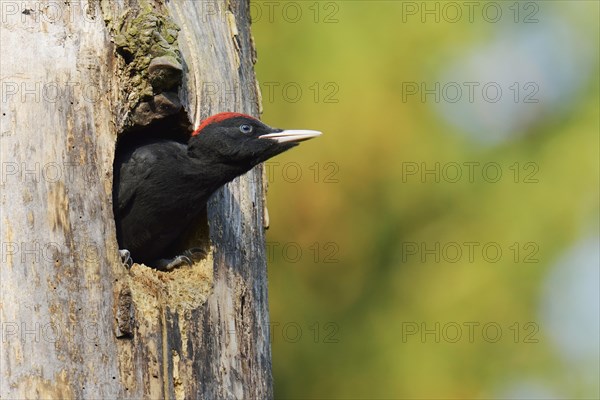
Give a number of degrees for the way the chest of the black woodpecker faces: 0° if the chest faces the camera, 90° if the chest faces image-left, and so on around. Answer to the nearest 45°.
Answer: approximately 270°
